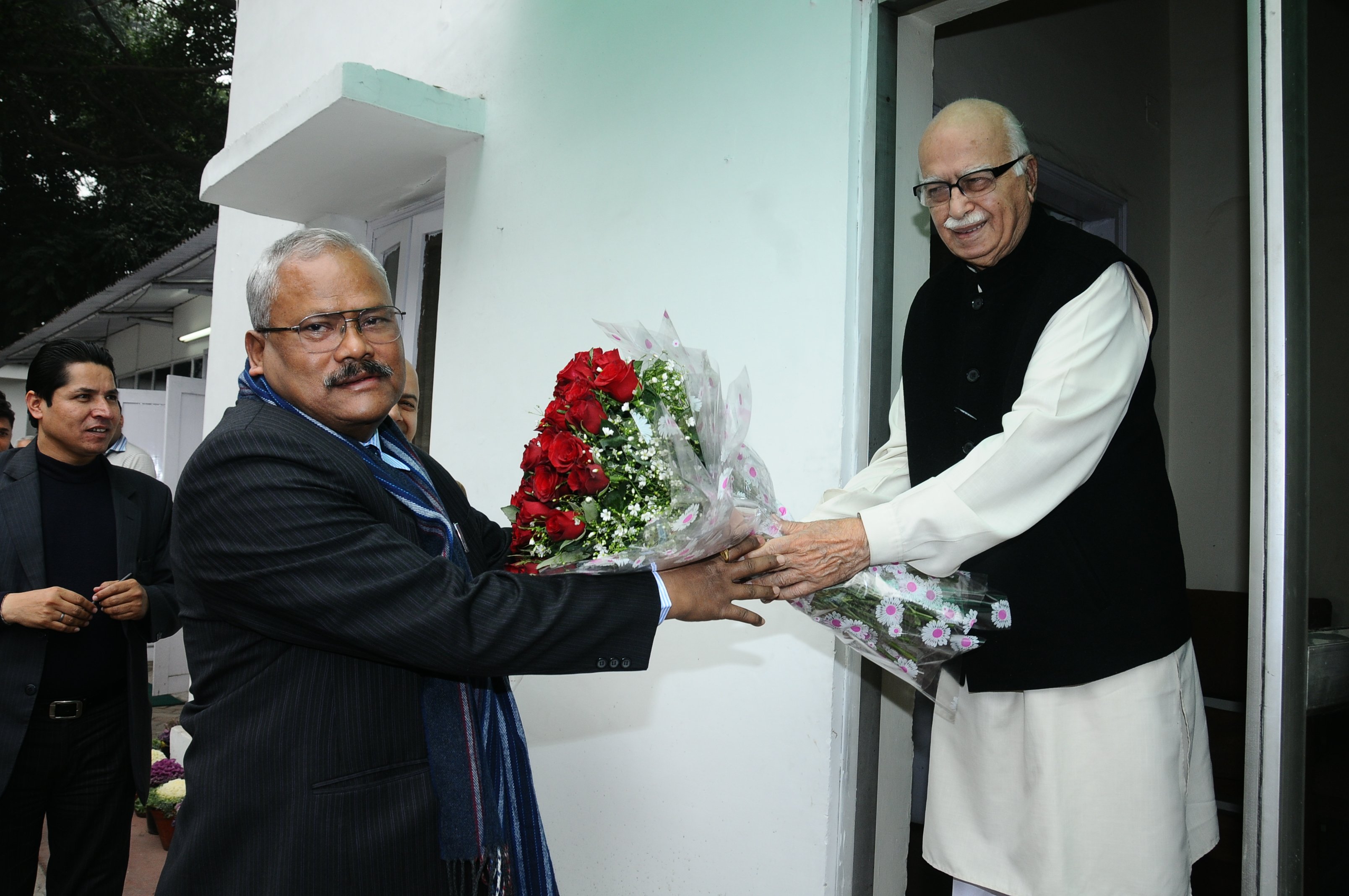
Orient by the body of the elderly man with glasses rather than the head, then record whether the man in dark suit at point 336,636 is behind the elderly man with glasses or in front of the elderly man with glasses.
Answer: in front

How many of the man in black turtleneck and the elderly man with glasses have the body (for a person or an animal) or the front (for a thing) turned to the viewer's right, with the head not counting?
0

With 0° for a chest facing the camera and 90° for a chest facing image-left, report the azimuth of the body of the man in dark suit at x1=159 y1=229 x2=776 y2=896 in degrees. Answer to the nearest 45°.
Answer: approximately 315°

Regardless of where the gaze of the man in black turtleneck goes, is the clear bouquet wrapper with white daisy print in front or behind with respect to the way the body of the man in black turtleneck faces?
in front

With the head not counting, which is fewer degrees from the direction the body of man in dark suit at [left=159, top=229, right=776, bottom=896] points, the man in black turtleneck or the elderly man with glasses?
the elderly man with glasses

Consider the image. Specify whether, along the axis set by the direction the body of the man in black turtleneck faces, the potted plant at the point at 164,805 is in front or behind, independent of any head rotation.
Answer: behind

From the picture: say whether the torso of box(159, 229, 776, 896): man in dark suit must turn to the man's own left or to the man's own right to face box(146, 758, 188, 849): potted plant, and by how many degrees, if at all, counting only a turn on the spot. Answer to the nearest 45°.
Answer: approximately 135° to the man's own left

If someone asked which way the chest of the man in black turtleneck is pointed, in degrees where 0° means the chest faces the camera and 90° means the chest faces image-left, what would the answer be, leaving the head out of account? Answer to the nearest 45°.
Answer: approximately 0°

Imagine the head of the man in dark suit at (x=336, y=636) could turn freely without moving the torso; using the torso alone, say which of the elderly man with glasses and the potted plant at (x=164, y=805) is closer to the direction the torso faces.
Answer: the elderly man with glasses

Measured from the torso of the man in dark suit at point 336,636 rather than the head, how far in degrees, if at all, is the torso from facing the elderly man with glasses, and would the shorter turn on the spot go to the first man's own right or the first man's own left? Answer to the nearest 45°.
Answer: approximately 45° to the first man's own left

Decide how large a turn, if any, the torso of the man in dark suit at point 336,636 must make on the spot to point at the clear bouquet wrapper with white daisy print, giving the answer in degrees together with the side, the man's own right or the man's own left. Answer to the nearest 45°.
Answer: approximately 45° to the man's own left

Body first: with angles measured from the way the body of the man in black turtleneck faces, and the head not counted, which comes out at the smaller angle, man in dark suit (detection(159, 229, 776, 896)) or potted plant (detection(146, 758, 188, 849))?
the man in dark suit

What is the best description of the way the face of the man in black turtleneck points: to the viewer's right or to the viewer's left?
to the viewer's right

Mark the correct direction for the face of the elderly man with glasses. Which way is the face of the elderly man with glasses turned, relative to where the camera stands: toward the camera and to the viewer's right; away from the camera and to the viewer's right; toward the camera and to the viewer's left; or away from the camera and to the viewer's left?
toward the camera and to the viewer's left
